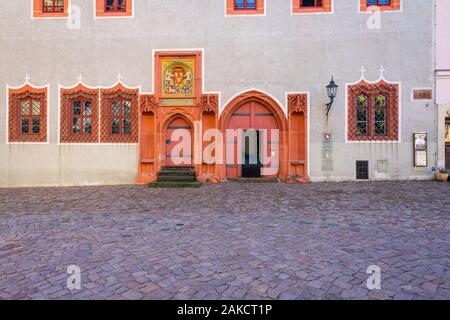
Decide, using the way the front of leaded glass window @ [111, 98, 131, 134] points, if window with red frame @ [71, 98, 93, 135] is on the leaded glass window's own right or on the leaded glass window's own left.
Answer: on the leaded glass window's own right

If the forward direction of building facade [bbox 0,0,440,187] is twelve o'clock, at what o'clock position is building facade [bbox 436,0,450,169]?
building facade [bbox 436,0,450,169] is roughly at 9 o'clock from building facade [bbox 0,0,440,187].

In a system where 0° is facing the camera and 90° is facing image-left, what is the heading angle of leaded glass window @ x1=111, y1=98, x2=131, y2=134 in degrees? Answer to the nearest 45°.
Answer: approximately 0°

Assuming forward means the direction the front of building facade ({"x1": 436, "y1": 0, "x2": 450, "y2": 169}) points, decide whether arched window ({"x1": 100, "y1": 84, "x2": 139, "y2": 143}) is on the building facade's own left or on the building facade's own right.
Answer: on the building facade's own right

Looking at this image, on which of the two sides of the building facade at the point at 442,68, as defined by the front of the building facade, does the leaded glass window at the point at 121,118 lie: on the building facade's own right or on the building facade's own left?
on the building facade's own right

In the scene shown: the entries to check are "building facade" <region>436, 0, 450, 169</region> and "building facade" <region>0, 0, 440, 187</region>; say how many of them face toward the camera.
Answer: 2

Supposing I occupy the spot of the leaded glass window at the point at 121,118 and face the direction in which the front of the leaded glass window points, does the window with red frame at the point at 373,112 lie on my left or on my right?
on my left

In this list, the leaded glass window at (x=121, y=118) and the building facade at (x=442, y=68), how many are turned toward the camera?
2
